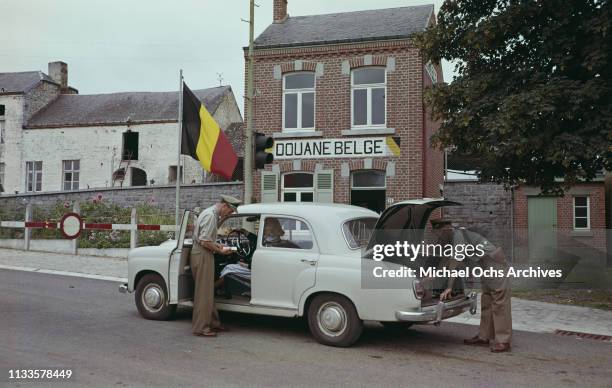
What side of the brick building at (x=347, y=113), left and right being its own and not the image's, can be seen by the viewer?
front

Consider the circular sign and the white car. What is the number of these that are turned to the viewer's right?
0

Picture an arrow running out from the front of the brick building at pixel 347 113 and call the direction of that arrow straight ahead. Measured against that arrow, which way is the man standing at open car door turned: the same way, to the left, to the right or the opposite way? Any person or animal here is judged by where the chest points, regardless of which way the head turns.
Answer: to the left

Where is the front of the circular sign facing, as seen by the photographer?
facing the viewer

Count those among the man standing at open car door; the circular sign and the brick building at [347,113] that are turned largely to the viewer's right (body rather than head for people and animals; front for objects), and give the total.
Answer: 1

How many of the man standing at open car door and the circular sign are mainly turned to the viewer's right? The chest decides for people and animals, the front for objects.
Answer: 1

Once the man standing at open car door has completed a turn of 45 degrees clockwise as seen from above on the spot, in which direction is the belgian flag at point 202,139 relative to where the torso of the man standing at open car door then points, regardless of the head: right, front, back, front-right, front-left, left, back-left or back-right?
back-left

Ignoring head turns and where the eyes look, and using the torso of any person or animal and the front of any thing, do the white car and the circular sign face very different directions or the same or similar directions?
very different directions

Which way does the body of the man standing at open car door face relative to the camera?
to the viewer's right

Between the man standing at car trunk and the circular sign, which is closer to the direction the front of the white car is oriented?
the circular sign

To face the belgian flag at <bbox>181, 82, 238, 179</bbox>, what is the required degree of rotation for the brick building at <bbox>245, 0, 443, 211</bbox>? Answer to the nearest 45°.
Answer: approximately 45° to its right

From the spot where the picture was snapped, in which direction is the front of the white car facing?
facing away from the viewer and to the left of the viewer

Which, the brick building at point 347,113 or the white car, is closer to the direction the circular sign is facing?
the white car

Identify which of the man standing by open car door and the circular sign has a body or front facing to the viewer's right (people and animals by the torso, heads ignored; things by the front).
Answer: the man standing by open car door
